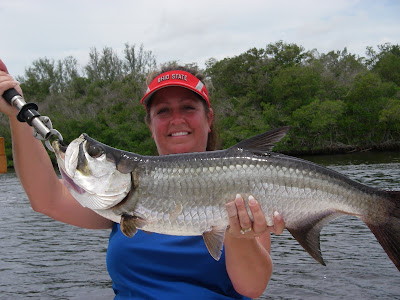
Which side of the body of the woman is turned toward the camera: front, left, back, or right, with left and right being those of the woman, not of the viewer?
front
